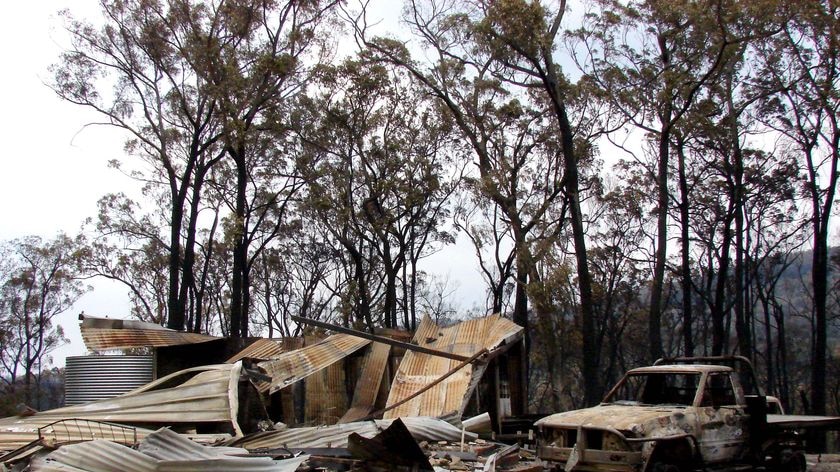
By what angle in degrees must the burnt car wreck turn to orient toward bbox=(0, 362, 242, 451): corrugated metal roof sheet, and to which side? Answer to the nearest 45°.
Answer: approximately 45° to its right

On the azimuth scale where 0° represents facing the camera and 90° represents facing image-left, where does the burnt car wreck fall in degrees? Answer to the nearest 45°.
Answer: approximately 45°

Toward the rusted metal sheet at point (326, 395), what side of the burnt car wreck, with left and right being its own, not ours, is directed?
right

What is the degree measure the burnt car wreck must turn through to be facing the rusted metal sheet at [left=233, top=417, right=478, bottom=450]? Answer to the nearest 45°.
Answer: approximately 45° to its right

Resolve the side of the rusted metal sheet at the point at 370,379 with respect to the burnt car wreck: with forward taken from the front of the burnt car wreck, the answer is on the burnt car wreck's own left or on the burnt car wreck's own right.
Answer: on the burnt car wreck's own right

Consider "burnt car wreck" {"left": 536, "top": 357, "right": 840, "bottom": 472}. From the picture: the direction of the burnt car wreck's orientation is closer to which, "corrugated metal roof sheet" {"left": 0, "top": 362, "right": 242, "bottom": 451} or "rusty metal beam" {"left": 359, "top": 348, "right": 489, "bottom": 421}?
the corrugated metal roof sheet

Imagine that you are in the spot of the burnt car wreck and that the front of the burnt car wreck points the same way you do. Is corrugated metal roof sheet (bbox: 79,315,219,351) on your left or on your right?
on your right

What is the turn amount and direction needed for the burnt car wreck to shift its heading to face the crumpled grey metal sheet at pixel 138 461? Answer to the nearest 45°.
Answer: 0° — it already faces it

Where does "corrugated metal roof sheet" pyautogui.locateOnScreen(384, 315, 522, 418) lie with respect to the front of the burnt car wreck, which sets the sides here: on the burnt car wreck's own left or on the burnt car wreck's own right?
on the burnt car wreck's own right
